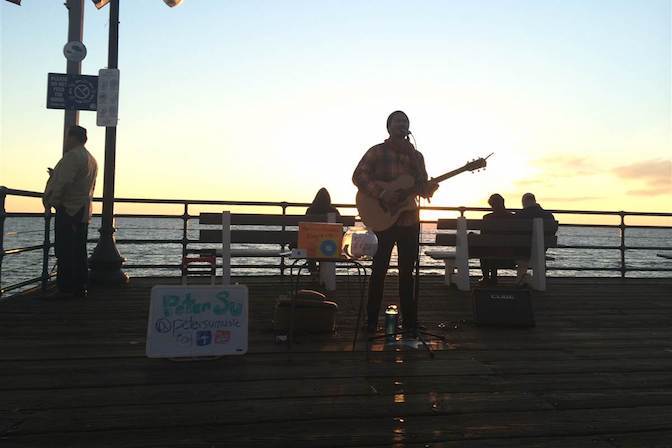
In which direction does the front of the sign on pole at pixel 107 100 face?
toward the camera

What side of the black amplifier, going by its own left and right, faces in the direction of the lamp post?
right

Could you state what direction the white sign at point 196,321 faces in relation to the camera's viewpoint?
facing the viewer

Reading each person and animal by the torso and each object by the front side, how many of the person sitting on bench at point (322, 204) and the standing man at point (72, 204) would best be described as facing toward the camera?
0

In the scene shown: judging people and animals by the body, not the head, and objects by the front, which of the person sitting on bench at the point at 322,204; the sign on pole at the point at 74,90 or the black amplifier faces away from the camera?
the person sitting on bench

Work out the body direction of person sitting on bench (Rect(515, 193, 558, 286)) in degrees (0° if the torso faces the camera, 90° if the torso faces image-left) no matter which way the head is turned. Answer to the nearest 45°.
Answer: approximately 180°

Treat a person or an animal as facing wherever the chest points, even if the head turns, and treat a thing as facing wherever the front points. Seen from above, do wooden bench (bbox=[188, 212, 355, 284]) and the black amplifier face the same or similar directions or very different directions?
very different directions

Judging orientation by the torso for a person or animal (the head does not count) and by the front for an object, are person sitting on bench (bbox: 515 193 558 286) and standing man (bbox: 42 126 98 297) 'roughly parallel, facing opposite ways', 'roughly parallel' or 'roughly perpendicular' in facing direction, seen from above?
roughly perpendicular

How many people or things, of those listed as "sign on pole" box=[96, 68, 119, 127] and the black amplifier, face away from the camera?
0

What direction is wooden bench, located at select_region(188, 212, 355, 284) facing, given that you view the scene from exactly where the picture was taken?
facing away from the viewer

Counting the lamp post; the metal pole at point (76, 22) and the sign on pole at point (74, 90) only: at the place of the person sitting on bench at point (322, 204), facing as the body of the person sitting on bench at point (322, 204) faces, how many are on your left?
3

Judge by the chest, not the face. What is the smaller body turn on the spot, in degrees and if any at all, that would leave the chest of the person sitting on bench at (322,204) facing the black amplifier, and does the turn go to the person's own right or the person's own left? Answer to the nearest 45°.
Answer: approximately 135° to the person's own right

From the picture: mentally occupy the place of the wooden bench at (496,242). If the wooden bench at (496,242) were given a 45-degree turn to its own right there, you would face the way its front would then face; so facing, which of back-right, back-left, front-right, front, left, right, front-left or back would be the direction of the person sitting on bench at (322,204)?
back-left

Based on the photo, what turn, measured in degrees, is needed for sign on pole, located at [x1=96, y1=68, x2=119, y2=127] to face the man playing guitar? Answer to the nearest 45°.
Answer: approximately 45° to its left
